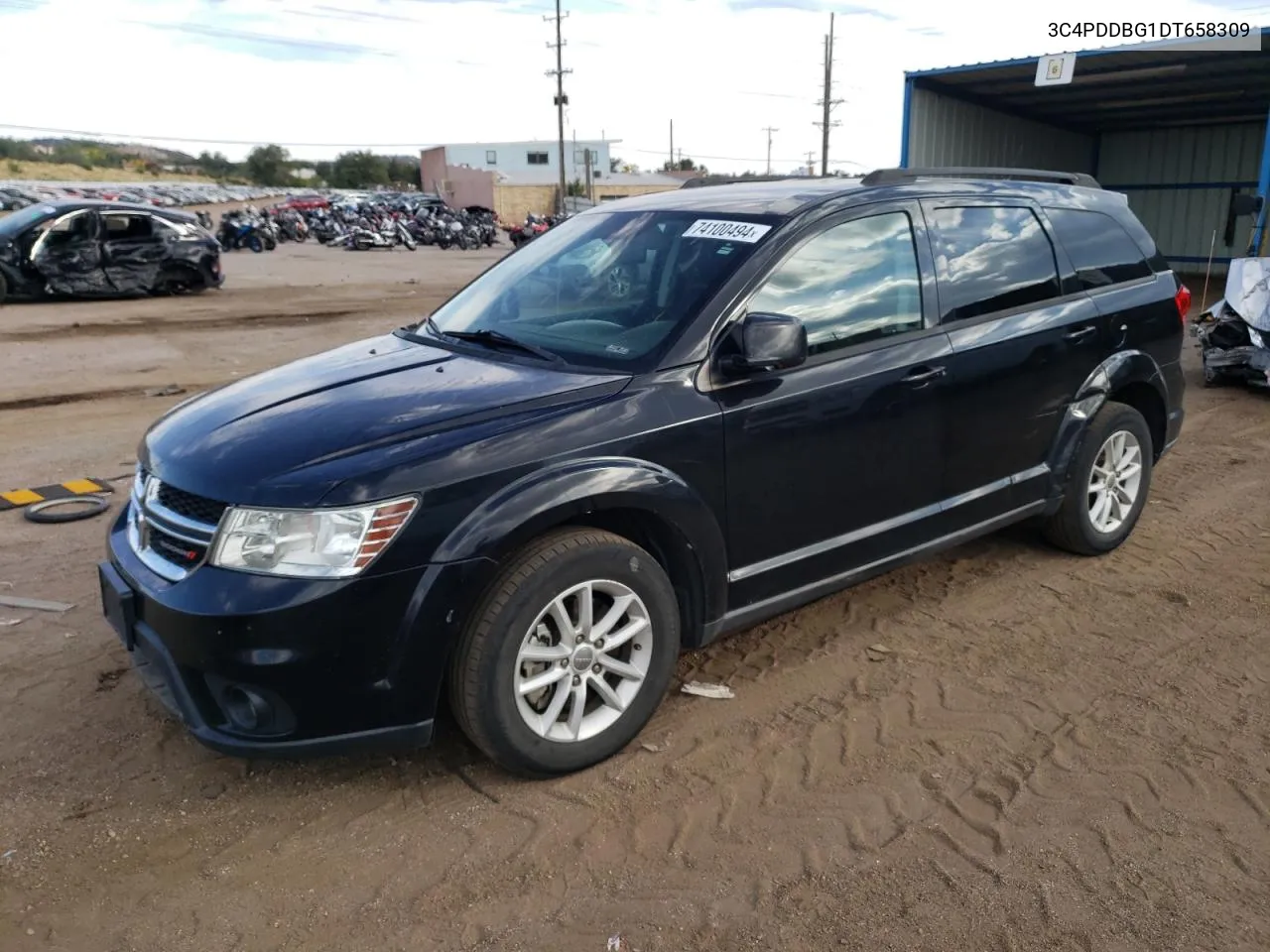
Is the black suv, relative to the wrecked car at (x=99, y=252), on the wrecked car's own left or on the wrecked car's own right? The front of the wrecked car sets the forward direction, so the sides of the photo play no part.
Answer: on the wrecked car's own left

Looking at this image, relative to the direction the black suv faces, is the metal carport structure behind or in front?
behind

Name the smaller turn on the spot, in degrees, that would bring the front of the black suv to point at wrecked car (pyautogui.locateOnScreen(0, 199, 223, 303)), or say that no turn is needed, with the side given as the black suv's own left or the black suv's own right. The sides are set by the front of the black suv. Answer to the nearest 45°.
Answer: approximately 90° to the black suv's own right

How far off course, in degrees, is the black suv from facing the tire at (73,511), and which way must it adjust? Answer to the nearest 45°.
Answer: approximately 90° to its right

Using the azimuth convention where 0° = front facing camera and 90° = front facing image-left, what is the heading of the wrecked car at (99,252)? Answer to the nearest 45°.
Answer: approximately 90°

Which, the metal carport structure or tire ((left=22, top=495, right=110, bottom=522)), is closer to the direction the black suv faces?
the tire

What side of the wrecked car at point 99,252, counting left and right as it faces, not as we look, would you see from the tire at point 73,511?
left
